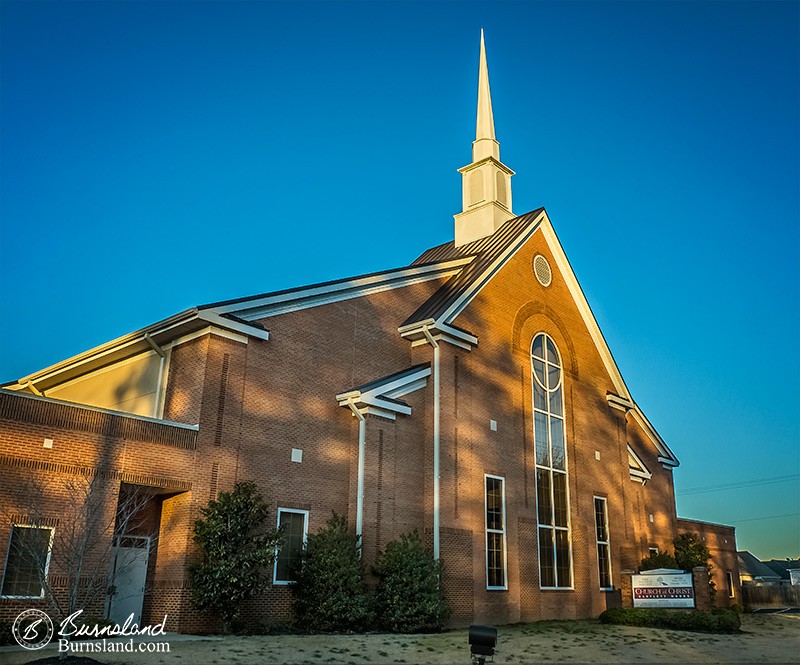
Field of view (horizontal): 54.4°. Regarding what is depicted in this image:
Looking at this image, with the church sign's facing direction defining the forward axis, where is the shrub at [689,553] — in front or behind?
behind

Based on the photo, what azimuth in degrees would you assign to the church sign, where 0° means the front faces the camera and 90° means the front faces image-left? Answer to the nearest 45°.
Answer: approximately 0°

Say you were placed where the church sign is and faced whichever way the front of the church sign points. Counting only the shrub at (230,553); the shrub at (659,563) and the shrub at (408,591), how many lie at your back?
1

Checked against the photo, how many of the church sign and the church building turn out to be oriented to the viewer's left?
0

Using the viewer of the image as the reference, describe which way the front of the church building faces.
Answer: facing the viewer and to the right of the viewer

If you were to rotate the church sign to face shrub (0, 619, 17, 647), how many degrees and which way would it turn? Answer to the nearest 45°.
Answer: approximately 45° to its right

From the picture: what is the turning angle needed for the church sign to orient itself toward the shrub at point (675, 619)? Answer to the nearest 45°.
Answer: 0° — it already faces it

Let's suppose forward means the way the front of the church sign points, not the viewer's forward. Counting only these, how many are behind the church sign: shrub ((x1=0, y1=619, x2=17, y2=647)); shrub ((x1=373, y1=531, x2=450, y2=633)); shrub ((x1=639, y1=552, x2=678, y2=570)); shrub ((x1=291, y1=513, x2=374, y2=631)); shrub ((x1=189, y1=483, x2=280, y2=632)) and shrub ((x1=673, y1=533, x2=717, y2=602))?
2

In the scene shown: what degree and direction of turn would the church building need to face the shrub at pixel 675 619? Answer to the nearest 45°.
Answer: approximately 45° to its left

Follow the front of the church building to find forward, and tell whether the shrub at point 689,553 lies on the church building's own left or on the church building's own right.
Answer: on the church building's own left
